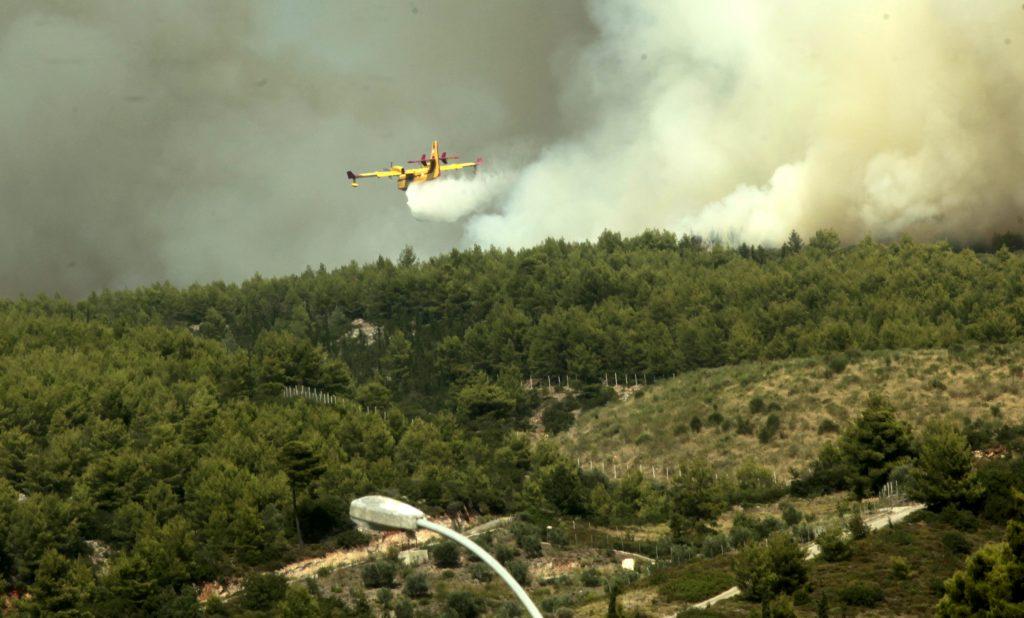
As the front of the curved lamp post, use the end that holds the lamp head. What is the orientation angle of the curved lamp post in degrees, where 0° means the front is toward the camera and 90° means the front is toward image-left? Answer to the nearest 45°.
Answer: approximately 90°
